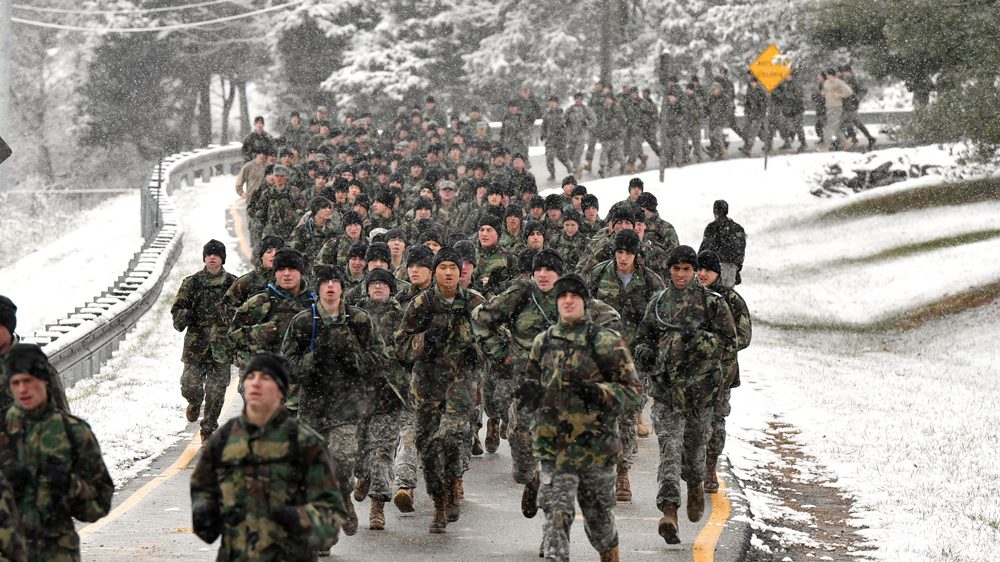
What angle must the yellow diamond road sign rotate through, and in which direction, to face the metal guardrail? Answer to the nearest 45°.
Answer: approximately 45° to its right

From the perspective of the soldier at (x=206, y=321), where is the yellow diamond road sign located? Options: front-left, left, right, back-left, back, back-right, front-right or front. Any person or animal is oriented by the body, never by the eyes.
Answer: back-left

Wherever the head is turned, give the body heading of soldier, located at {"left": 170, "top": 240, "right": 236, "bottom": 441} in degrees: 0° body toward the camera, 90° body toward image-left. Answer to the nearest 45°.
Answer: approximately 0°

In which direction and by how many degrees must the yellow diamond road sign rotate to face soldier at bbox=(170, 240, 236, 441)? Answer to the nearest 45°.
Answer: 0° — it already faces them

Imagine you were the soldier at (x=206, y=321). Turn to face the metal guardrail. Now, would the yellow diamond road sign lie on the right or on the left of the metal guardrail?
right
